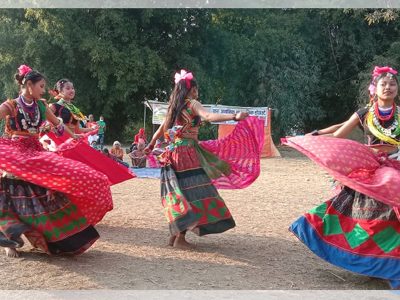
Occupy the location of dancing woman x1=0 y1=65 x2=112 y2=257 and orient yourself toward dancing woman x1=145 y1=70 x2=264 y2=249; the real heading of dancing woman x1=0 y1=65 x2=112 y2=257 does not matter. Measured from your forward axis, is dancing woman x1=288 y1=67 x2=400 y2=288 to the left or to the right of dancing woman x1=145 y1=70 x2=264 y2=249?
right

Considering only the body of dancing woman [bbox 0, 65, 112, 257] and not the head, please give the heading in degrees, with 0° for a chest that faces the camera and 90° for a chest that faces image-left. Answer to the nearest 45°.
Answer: approximately 315°

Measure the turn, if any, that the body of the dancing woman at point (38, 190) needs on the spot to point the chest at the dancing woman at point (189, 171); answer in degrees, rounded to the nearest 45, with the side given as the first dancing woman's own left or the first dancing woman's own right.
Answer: approximately 45° to the first dancing woman's own left
